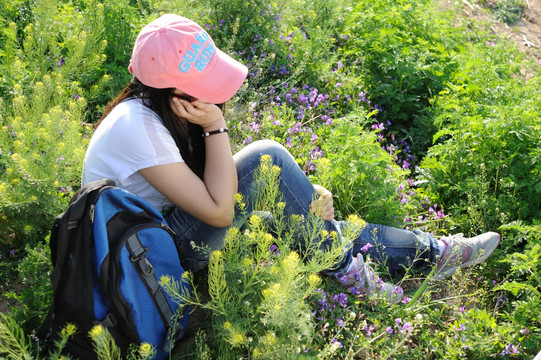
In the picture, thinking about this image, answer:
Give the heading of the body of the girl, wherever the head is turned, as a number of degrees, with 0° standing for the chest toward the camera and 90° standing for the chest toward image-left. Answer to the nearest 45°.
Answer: approximately 270°

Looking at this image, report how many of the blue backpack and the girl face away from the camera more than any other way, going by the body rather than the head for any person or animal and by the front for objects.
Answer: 0

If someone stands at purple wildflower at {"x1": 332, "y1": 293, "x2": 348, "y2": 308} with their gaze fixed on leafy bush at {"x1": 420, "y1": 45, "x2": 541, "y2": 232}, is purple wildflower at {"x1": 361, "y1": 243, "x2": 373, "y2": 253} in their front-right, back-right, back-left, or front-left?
front-left

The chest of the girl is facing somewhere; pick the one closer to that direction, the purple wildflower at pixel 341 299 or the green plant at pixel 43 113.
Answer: the purple wildflower

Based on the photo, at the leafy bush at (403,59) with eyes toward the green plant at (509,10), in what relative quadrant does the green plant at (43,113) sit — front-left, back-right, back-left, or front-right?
back-left

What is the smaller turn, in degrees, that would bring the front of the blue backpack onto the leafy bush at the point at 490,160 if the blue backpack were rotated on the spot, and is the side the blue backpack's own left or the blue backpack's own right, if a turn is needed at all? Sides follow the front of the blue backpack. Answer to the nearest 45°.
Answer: approximately 90° to the blue backpack's own left

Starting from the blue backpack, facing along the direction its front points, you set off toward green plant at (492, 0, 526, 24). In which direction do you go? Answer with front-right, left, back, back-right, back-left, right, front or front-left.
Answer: left
